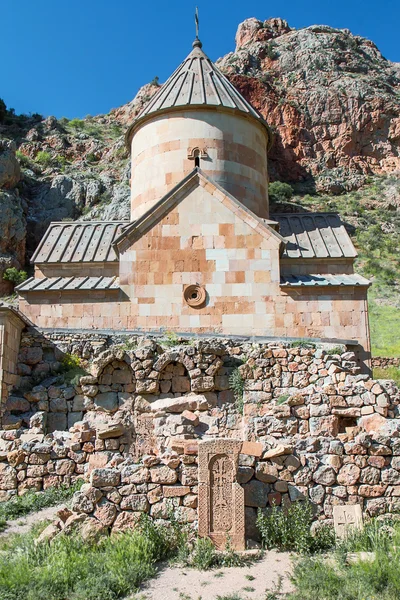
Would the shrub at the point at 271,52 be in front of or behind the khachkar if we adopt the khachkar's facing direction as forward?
behind

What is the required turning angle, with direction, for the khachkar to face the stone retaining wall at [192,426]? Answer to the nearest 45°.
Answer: approximately 180°

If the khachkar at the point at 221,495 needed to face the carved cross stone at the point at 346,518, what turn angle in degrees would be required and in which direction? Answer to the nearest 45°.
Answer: approximately 90° to its left

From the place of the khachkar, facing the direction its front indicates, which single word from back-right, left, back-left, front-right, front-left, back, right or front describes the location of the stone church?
back

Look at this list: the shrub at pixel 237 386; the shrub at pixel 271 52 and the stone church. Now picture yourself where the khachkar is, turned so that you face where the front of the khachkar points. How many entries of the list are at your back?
3

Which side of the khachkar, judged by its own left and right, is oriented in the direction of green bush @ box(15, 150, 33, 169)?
back

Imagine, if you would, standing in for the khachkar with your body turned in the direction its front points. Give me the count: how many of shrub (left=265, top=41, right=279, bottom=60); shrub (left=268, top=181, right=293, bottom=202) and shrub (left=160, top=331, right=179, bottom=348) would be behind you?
3

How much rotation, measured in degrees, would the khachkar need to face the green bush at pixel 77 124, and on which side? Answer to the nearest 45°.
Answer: approximately 180°

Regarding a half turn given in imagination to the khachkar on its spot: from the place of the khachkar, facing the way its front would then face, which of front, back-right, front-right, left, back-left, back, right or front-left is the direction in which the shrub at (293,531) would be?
right

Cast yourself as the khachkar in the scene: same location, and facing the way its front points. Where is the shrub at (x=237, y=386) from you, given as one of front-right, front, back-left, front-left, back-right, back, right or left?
back

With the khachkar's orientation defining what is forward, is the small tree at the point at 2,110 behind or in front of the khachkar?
behind

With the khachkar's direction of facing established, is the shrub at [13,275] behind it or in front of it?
behind

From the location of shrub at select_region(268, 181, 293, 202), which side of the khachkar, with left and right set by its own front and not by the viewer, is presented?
back

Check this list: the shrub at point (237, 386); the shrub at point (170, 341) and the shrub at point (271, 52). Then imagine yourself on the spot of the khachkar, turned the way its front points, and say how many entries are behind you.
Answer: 3

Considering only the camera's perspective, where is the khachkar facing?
facing the viewer
